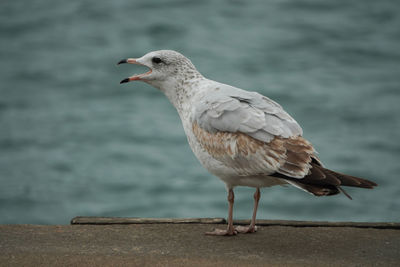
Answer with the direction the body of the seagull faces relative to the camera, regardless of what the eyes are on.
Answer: to the viewer's left
